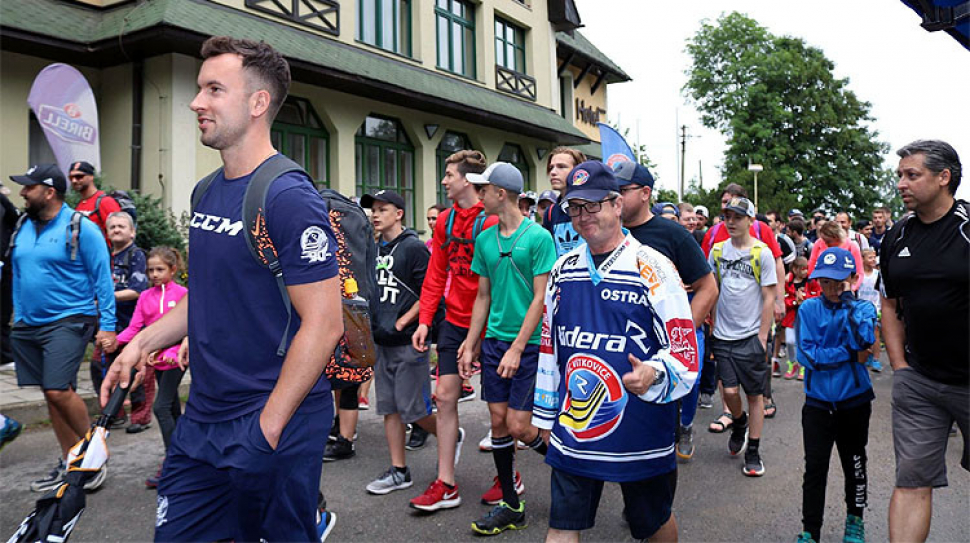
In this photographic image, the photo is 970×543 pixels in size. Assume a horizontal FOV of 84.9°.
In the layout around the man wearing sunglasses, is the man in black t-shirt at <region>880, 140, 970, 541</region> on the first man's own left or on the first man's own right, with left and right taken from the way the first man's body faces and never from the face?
on the first man's own left

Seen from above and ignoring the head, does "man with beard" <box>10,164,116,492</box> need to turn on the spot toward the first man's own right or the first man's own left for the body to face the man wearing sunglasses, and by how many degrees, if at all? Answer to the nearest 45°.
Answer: approximately 135° to the first man's own right

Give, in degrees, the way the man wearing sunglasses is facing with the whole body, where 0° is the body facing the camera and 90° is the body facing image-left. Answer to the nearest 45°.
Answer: approximately 45°

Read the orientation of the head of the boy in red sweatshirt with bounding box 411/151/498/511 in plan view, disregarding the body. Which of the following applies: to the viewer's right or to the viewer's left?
to the viewer's left

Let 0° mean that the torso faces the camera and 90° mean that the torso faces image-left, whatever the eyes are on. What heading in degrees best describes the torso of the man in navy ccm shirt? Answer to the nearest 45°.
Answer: approximately 90°

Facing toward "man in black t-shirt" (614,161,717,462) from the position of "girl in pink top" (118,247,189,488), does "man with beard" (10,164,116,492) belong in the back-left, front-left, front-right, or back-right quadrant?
back-right

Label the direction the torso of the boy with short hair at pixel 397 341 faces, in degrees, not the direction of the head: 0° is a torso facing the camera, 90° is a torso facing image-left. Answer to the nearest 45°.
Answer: approximately 45°
